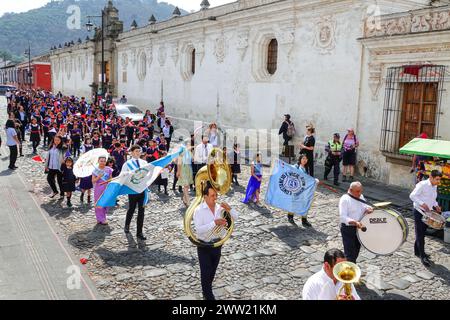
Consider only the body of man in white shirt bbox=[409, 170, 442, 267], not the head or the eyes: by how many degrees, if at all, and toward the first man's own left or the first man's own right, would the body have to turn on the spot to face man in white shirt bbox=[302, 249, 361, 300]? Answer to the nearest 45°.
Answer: approximately 45° to the first man's own right

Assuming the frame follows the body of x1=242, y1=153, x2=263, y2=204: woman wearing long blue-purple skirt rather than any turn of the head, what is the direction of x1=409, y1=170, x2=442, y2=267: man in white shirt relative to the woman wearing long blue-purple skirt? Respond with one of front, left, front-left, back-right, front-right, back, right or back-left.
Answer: front

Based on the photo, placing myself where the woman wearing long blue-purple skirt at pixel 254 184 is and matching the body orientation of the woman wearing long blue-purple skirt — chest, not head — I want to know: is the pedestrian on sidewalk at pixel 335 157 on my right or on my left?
on my left

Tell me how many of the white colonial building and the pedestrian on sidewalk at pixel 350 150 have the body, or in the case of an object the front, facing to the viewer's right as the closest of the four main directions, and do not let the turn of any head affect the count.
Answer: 0

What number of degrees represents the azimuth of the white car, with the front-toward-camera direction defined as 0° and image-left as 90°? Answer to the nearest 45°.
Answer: approximately 315°

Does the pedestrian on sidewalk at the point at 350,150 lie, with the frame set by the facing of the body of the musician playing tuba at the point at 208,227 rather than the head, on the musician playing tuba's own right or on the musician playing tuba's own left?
on the musician playing tuba's own left

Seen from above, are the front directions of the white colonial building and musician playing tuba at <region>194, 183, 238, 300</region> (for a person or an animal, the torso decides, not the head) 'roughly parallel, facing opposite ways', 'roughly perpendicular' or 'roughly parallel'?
roughly perpendicular

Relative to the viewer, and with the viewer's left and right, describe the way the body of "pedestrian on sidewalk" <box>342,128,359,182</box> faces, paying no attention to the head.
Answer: facing the viewer

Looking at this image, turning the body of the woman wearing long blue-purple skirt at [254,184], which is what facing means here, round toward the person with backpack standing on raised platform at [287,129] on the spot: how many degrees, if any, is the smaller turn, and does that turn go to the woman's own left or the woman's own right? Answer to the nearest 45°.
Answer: approximately 135° to the woman's own left

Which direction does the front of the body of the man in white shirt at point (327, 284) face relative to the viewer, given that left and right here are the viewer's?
facing the viewer and to the right of the viewer

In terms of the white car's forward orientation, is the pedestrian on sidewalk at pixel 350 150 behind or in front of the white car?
in front

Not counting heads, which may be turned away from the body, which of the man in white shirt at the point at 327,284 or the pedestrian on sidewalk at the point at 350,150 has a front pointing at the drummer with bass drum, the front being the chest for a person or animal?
the pedestrian on sidewalk

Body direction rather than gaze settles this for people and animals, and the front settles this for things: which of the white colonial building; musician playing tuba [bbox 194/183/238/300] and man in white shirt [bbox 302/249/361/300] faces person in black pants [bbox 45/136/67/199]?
the white colonial building
